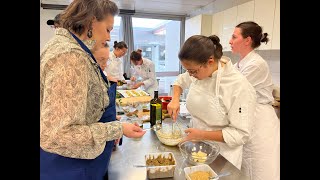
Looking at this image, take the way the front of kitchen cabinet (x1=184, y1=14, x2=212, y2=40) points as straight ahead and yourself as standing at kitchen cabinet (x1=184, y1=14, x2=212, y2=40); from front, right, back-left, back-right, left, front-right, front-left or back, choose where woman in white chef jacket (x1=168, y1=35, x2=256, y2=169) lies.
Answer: front-left

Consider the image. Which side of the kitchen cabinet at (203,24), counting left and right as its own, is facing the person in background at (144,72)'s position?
front

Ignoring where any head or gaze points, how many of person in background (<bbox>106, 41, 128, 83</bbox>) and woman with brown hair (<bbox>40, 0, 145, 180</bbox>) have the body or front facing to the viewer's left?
0

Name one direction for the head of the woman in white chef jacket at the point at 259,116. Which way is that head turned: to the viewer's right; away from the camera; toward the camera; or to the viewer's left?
to the viewer's left

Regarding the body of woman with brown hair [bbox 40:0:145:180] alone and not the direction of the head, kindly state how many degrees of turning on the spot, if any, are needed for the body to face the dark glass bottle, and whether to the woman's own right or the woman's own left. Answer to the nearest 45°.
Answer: approximately 45° to the woman's own left

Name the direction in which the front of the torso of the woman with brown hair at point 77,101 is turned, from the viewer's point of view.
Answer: to the viewer's right

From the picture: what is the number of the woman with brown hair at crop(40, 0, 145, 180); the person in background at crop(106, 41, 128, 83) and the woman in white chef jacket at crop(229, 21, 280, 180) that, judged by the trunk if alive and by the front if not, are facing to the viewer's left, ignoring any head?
1

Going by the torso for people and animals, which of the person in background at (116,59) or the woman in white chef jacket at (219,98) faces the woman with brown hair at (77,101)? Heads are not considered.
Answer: the woman in white chef jacket

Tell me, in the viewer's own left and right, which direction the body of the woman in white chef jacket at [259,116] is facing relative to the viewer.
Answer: facing to the left of the viewer

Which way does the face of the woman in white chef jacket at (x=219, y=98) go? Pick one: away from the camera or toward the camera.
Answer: toward the camera

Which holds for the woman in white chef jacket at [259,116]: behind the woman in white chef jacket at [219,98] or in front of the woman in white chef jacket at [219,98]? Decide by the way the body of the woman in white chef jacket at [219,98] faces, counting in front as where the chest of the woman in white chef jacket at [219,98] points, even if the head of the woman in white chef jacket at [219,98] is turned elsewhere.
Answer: behind
